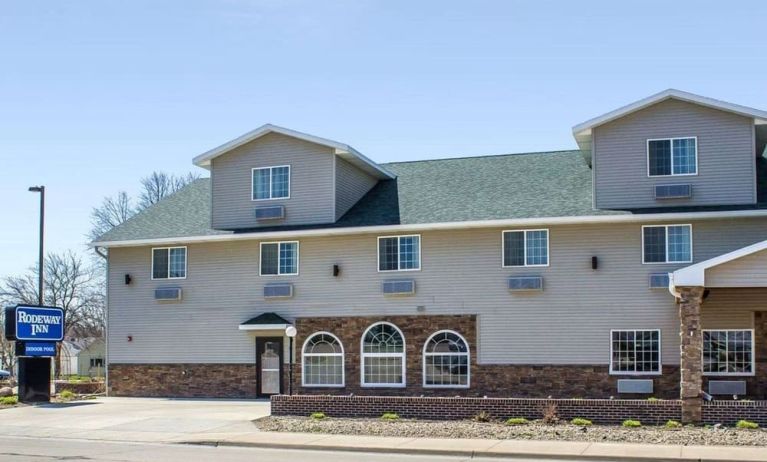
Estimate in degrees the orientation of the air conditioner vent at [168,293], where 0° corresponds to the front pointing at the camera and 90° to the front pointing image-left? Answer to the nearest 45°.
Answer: approximately 0°

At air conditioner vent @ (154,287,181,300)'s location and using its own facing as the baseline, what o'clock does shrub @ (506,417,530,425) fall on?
The shrub is roughly at 11 o'clock from the air conditioner vent.

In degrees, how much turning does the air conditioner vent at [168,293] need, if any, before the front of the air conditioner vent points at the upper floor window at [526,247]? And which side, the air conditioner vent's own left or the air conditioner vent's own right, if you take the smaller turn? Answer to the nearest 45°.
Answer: approximately 45° to the air conditioner vent's own left

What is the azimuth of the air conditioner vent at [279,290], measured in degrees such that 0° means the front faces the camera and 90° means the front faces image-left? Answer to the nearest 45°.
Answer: approximately 0°

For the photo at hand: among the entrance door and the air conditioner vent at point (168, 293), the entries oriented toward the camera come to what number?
2

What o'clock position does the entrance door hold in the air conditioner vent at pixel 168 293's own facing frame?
The entrance door is roughly at 10 o'clock from the air conditioner vent.
